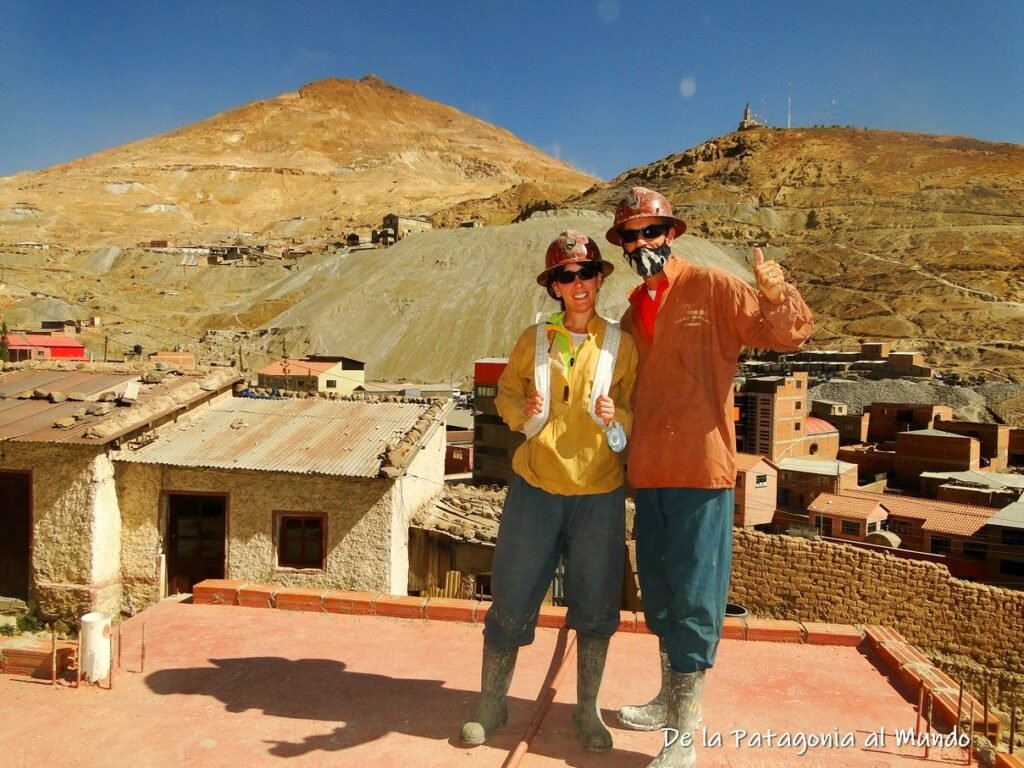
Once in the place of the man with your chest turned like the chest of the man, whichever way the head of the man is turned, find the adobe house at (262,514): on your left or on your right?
on your right

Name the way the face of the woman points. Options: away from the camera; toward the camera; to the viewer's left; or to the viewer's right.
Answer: toward the camera

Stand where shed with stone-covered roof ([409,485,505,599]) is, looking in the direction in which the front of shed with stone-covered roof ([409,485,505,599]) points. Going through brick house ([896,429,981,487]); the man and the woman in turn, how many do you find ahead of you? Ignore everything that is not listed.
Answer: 2

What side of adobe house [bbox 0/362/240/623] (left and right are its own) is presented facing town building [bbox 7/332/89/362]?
back

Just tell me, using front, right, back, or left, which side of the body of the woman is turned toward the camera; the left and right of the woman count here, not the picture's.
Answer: front

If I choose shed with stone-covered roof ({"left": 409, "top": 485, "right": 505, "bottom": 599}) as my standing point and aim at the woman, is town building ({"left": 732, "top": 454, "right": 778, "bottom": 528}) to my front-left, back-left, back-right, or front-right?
back-left

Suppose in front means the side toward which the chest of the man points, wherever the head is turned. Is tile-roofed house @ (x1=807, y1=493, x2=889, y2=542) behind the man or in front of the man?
behind

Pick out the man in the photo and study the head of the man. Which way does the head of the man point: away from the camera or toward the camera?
toward the camera

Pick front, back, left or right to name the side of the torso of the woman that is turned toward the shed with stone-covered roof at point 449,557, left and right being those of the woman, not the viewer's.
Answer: back

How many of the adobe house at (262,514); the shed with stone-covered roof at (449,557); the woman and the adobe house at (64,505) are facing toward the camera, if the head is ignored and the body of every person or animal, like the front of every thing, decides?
4

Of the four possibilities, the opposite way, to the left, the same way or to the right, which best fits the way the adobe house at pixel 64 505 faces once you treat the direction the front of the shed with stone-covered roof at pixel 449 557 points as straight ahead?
the same way

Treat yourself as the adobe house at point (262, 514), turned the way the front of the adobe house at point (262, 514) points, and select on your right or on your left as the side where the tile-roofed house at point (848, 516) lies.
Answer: on your left

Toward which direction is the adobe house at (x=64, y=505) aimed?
toward the camera
